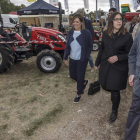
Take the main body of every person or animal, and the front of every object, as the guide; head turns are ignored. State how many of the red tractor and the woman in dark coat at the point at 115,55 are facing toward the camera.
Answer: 1

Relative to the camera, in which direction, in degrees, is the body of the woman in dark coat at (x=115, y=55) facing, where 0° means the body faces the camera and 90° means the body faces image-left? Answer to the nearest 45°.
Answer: approximately 0°

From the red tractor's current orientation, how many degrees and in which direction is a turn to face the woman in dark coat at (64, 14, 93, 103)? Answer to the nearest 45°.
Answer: approximately 90° to its right

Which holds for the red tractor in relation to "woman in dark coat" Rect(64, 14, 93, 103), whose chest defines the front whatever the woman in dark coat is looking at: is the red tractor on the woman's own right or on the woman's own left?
on the woman's own right

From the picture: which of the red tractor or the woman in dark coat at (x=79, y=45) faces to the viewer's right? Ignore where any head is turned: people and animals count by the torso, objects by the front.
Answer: the red tractor

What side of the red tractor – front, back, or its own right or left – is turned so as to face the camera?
right

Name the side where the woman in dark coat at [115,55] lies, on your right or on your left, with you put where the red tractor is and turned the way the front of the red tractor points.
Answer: on your right
